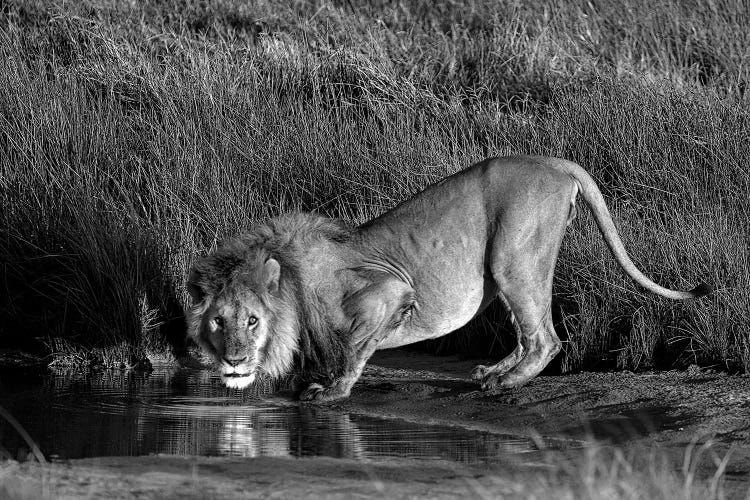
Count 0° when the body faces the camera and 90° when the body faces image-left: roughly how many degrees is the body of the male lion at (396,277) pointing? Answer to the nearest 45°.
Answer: approximately 90°
